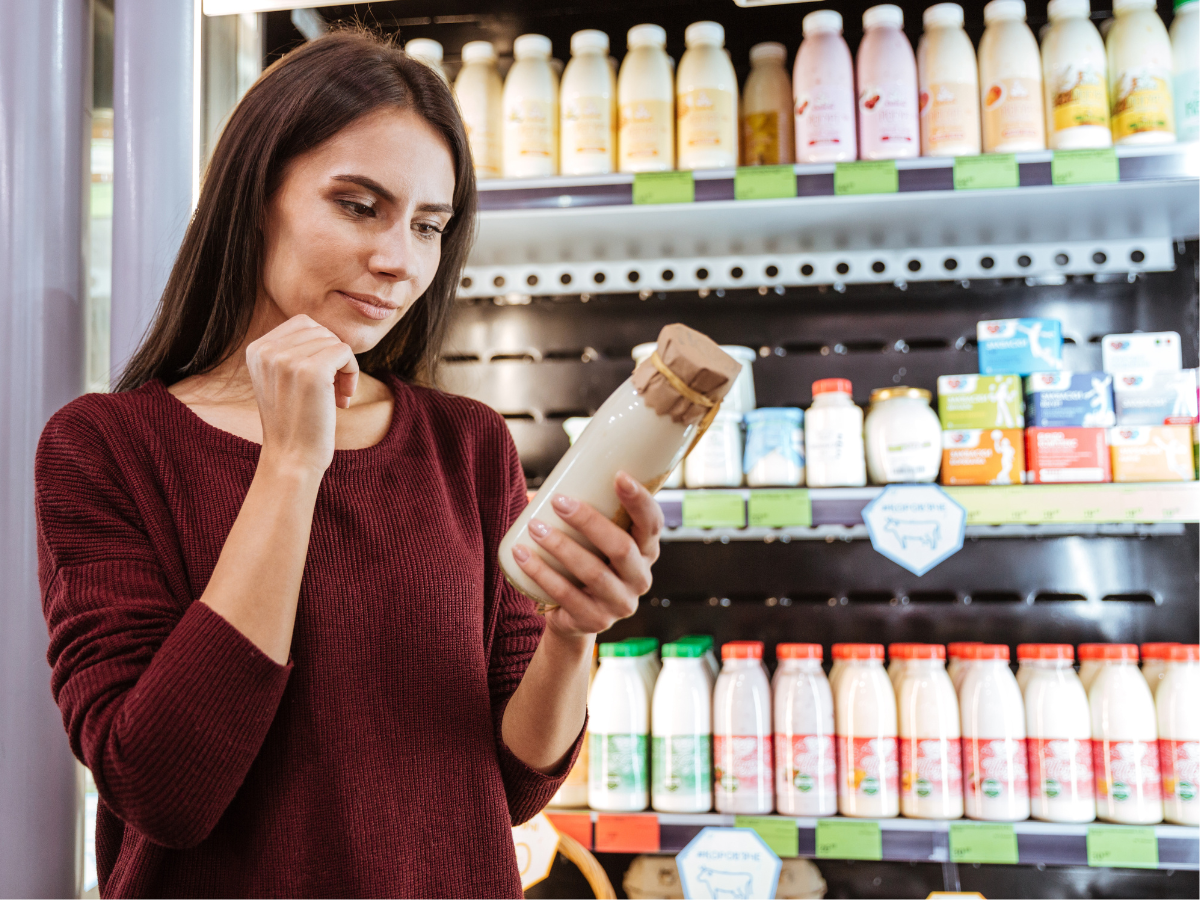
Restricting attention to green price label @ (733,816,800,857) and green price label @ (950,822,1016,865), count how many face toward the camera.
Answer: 2

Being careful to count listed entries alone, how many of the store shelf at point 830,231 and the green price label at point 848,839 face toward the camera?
2
